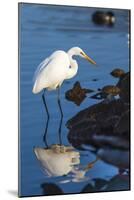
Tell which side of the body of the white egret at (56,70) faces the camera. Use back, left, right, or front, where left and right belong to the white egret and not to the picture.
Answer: right

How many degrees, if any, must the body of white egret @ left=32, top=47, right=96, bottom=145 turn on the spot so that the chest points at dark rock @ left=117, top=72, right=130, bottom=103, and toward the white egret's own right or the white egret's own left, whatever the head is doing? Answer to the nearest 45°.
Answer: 0° — it already faces it
